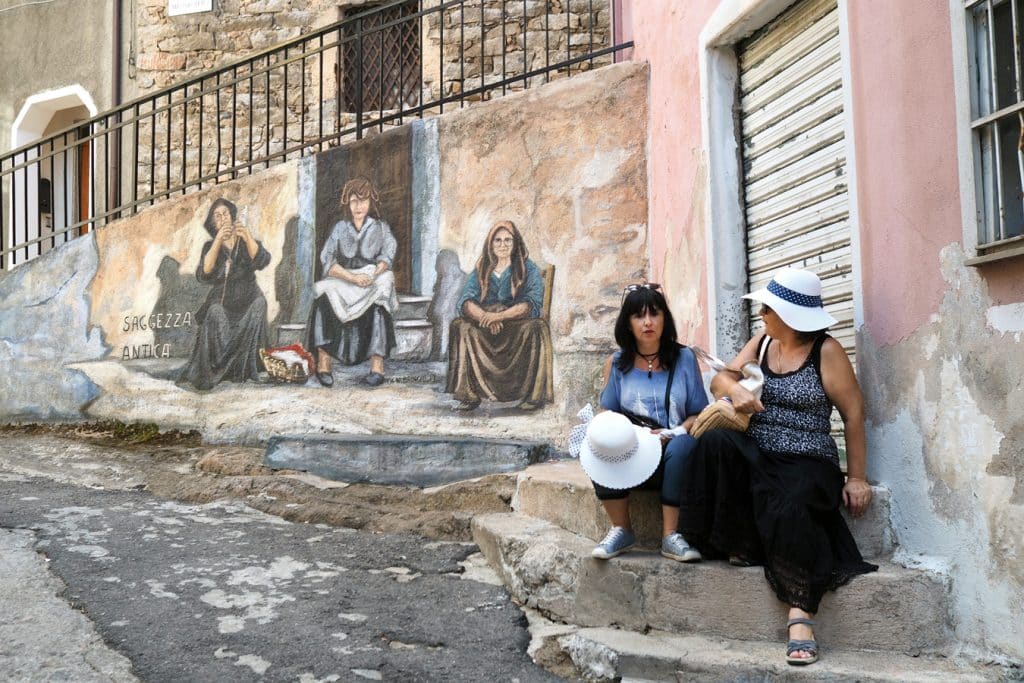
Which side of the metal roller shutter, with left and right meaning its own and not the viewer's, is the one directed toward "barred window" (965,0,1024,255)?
left

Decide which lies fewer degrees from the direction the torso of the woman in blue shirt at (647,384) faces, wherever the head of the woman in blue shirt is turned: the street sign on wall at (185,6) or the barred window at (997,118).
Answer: the barred window

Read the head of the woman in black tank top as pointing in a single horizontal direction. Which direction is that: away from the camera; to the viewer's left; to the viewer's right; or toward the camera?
to the viewer's left
